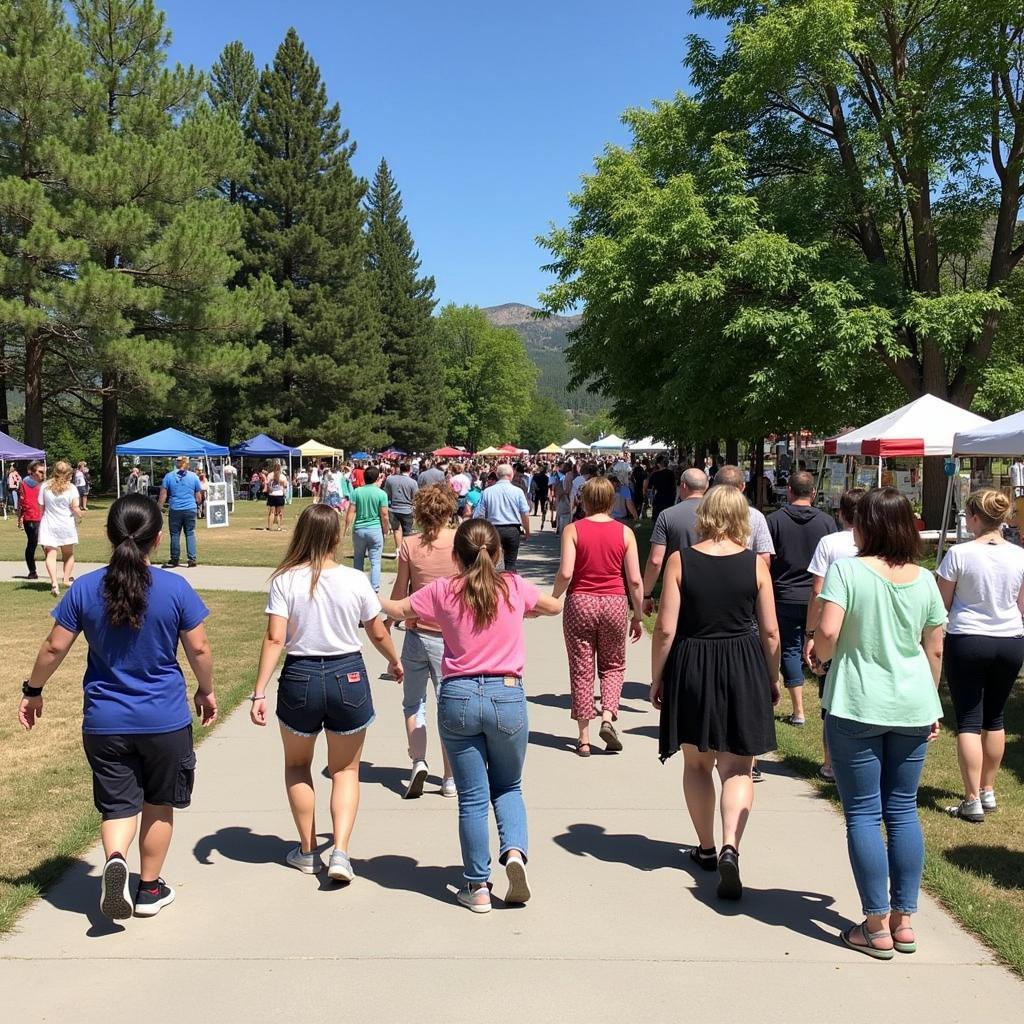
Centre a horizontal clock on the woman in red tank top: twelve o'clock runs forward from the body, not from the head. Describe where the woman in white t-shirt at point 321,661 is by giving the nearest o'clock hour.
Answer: The woman in white t-shirt is roughly at 7 o'clock from the woman in red tank top.

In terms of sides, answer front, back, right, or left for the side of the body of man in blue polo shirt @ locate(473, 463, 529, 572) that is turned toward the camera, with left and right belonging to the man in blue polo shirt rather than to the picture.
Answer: back

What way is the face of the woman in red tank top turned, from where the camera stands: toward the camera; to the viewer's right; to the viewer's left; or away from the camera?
away from the camera

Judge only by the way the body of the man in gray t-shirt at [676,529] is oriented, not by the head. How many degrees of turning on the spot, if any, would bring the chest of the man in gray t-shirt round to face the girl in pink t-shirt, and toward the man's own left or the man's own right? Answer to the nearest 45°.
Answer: approximately 180°

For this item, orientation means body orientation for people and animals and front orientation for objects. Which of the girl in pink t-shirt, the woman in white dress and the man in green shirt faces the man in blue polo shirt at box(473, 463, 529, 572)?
the girl in pink t-shirt

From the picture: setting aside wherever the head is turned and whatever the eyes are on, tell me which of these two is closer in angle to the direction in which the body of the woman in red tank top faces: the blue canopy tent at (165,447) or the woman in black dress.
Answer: the blue canopy tent

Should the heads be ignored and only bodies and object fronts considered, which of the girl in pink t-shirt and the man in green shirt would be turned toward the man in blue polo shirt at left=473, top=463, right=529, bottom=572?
the girl in pink t-shirt

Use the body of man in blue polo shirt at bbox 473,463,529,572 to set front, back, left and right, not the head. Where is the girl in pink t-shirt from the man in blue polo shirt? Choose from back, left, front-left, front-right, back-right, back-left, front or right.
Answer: back

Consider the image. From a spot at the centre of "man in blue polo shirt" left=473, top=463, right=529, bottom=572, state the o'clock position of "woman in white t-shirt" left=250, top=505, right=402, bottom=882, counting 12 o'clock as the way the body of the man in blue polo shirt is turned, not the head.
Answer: The woman in white t-shirt is roughly at 6 o'clock from the man in blue polo shirt.

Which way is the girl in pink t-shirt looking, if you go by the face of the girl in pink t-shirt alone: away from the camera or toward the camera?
away from the camera

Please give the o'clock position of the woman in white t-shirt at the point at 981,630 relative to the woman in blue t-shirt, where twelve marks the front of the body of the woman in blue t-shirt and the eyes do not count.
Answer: The woman in white t-shirt is roughly at 3 o'clock from the woman in blue t-shirt.

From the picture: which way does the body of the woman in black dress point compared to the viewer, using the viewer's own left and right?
facing away from the viewer

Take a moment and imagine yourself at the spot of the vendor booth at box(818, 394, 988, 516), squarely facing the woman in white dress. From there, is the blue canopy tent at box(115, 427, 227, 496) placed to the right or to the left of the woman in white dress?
right

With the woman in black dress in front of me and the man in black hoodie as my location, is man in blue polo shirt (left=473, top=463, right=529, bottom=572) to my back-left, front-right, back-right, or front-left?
back-right

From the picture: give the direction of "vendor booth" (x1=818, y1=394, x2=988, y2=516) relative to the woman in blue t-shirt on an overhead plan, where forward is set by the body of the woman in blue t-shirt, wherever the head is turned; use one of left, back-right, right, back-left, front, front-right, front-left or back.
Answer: front-right

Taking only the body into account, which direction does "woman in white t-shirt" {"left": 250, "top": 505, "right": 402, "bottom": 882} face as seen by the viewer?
away from the camera

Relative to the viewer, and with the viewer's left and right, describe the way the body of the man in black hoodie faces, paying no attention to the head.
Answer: facing away from the viewer

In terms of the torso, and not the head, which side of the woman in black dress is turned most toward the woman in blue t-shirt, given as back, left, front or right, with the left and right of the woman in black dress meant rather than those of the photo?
left

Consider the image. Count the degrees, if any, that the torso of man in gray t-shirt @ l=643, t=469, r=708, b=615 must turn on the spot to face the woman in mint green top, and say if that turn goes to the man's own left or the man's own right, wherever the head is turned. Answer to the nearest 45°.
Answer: approximately 180°
